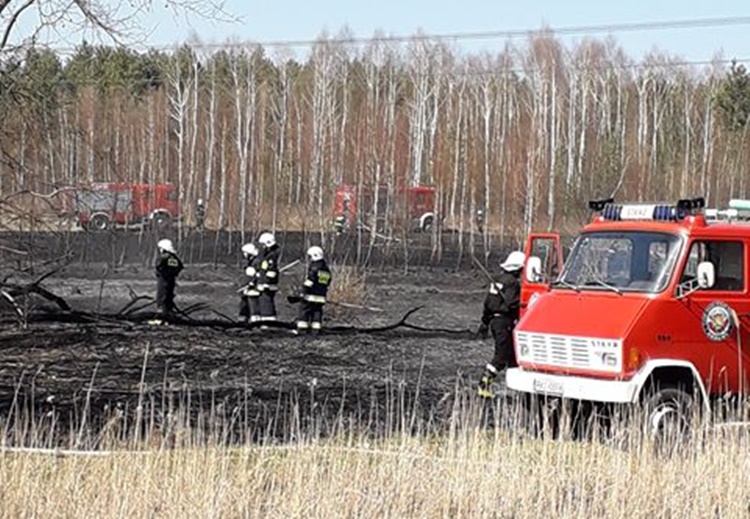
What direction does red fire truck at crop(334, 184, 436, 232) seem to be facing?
to the viewer's right

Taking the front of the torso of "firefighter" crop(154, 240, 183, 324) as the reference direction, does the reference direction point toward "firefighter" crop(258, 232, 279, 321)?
no

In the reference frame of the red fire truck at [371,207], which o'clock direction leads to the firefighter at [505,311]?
The firefighter is roughly at 3 o'clock from the red fire truck.

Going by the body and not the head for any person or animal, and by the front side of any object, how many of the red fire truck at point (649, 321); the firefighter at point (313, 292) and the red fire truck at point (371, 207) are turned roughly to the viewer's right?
1

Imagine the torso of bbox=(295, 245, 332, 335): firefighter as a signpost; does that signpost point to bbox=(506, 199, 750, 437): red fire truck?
no

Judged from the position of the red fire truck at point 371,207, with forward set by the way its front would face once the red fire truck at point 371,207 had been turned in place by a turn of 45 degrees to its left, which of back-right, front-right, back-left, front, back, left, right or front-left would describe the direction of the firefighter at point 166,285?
back-right

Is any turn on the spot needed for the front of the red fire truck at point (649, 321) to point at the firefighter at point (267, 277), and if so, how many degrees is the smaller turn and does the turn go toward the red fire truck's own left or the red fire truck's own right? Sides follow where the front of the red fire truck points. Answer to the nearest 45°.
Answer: approximately 90° to the red fire truck's own right

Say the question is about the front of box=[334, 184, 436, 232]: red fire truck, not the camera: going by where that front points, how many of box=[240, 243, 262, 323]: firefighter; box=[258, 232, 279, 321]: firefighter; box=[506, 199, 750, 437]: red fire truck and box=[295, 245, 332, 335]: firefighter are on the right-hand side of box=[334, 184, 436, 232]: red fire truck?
4
